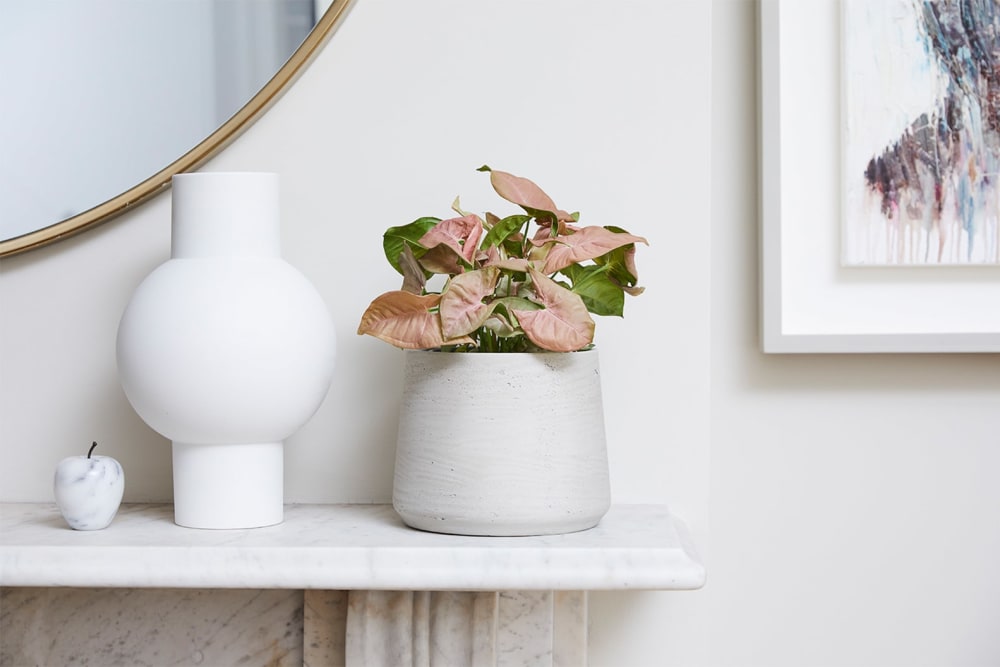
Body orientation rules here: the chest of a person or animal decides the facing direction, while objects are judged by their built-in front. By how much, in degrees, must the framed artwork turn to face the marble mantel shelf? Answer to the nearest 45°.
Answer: approximately 45° to its right

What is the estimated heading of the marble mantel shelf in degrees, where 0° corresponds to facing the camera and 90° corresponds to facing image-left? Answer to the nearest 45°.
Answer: approximately 0°

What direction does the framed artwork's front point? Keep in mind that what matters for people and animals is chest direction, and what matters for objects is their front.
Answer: toward the camera

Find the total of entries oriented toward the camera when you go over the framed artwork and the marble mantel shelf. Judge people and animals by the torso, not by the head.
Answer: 2

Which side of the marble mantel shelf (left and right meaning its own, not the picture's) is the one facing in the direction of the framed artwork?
left

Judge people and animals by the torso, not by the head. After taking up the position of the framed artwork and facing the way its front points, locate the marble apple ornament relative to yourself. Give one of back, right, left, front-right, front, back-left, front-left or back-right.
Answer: front-right
